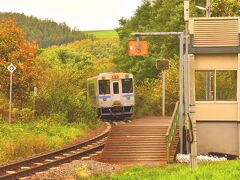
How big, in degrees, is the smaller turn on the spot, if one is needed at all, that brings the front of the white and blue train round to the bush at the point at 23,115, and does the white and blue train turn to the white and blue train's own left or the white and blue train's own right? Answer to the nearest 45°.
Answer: approximately 45° to the white and blue train's own right

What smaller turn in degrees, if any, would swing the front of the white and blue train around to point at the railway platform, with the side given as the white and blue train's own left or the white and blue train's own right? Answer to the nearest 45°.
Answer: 0° — it already faces it

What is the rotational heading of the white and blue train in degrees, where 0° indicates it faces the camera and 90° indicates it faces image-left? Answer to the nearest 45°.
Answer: approximately 0°

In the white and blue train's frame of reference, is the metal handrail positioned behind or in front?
in front

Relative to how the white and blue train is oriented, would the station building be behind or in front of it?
in front

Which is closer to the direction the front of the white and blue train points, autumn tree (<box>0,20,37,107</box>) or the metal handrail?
the metal handrail

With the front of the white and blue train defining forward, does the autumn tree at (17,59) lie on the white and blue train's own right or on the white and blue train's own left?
on the white and blue train's own right
